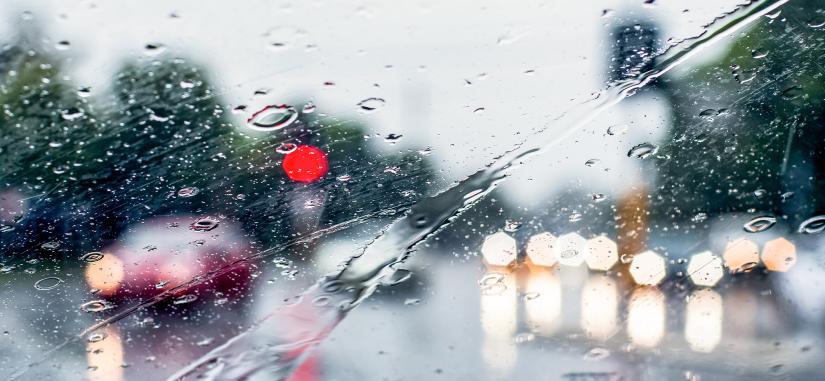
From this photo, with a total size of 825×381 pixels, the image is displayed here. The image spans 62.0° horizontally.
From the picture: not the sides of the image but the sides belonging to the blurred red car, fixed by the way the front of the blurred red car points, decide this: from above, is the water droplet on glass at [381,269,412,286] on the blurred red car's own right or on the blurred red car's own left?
on the blurred red car's own left

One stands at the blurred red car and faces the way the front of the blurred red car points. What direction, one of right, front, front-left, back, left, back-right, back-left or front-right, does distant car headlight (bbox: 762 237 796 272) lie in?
back-left

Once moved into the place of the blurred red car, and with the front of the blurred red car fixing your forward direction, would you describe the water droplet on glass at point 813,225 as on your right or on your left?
on your left

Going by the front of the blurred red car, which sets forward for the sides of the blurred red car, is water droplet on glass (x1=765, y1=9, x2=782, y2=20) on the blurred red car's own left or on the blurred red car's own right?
on the blurred red car's own left

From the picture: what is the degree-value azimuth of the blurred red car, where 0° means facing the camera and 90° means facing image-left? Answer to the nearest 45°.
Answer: approximately 45°
